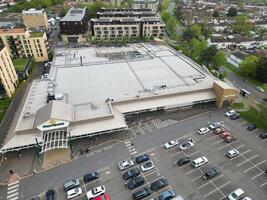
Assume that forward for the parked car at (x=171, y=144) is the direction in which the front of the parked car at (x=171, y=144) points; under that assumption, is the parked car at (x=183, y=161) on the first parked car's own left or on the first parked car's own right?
on the first parked car's own left

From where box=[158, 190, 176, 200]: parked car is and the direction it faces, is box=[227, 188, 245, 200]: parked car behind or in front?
behind

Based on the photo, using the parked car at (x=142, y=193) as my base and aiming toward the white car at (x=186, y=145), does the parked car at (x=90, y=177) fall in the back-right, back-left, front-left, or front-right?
back-left

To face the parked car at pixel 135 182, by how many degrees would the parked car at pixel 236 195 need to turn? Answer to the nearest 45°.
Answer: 0° — it already faces it

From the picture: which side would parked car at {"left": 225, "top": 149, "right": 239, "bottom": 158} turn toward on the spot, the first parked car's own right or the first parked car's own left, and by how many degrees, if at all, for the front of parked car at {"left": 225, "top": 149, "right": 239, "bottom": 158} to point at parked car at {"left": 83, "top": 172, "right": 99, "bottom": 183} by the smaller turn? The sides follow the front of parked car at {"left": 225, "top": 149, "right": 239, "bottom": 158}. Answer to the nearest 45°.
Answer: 0° — it already faces it
